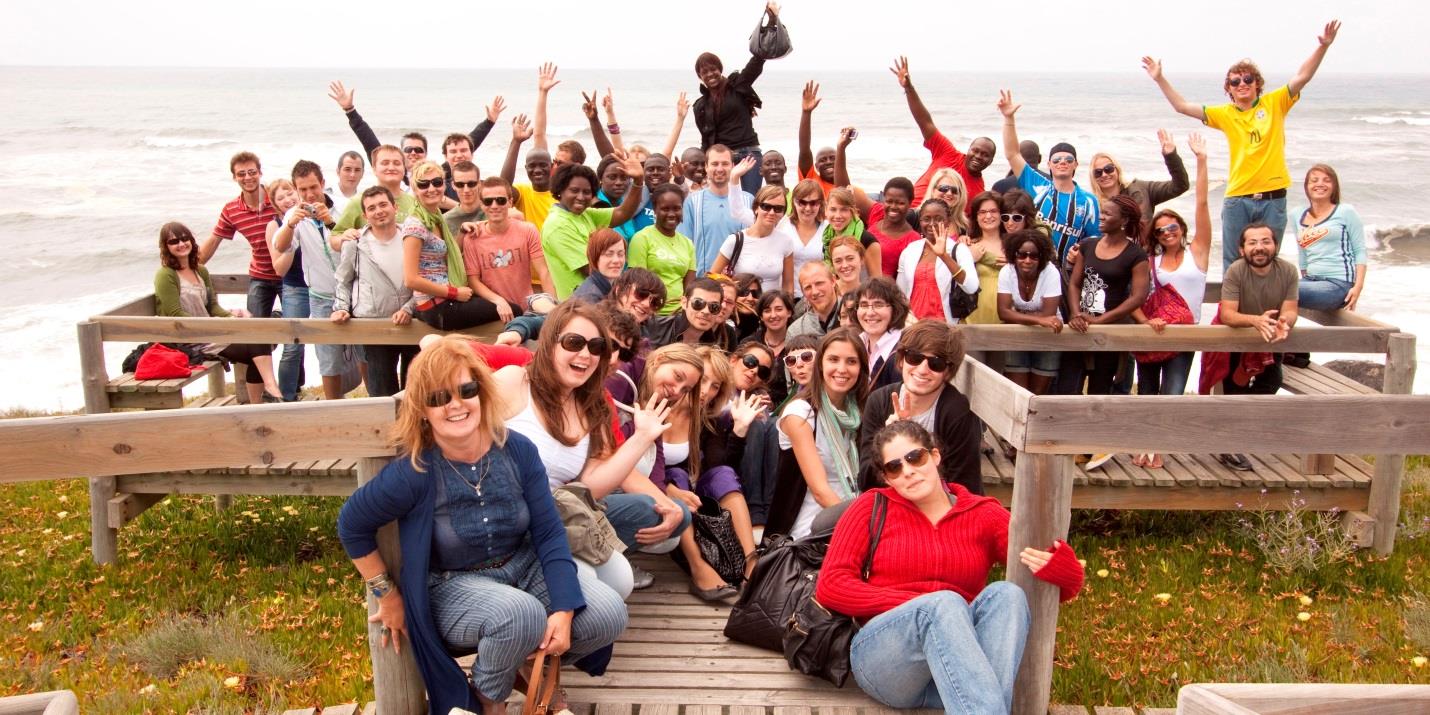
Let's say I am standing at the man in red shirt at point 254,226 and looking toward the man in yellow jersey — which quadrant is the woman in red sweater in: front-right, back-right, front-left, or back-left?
front-right

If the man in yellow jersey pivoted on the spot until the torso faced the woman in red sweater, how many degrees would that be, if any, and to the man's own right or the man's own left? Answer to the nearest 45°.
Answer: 0° — they already face them

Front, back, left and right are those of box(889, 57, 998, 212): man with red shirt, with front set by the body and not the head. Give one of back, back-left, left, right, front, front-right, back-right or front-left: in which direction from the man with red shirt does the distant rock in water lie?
back-left

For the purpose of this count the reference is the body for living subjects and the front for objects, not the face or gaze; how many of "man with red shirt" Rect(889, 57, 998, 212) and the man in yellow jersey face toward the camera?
2

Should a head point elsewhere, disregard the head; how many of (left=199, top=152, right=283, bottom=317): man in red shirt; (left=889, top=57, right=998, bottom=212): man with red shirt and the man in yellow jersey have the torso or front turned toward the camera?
3

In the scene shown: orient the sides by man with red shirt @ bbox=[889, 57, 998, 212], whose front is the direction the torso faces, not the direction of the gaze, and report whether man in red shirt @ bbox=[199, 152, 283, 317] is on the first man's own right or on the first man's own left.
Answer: on the first man's own right

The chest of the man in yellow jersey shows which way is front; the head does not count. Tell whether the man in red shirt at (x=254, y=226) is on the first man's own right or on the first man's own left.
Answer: on the first man's own right

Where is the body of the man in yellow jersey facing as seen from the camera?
toward the camera

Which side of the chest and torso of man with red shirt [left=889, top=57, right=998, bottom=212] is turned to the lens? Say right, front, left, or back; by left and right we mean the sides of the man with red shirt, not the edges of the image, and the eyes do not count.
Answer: front

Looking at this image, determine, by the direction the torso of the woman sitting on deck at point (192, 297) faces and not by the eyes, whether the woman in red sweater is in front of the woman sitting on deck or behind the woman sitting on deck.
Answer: in front

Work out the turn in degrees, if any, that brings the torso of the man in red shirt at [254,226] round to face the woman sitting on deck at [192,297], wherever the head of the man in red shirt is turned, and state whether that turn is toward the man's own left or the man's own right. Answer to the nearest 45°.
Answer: approximately 45° to the man's own right

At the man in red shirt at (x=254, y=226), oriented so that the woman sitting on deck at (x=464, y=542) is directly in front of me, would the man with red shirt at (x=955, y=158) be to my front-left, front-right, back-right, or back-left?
front-left

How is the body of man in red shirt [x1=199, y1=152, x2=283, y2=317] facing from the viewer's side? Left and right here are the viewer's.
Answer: facing the viewer
